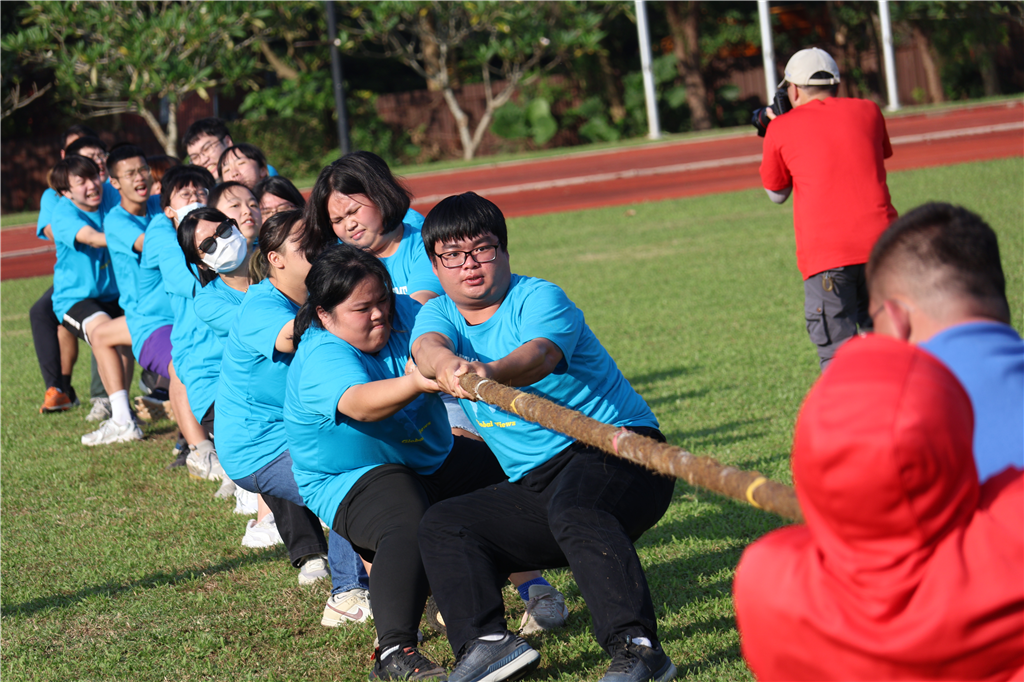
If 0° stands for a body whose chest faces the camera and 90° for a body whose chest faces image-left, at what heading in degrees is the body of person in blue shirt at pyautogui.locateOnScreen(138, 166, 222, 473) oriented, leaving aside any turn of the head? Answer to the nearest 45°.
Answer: approximately 315°

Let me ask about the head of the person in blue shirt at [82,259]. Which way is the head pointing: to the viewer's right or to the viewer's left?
to the viewer's right

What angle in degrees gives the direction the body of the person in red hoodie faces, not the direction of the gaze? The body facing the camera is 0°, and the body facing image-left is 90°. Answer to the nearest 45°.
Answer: approximately 180°

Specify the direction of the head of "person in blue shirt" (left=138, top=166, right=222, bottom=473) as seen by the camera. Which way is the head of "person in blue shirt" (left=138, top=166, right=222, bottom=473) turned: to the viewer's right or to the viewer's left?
to the viewer's right

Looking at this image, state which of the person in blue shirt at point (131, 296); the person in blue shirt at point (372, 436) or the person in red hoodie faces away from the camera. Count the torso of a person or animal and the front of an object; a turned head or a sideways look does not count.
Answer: the person in red hoodie

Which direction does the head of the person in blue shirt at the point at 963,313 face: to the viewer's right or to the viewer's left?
to the viewer's left
